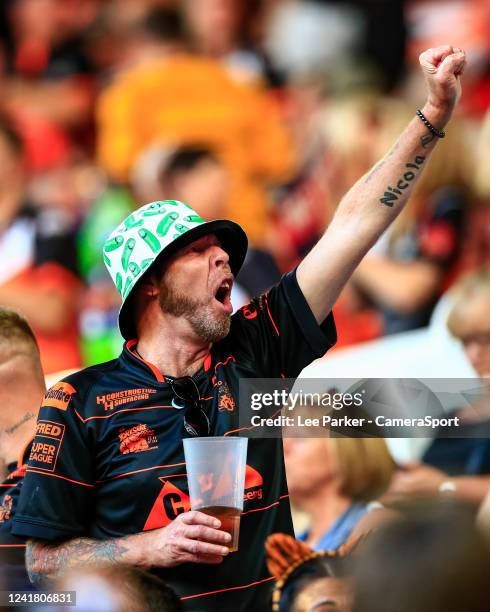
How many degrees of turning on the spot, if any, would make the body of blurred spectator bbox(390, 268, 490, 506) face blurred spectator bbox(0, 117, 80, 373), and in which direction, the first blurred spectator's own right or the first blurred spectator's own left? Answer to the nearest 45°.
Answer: approximately 90° to the first blurred spectator's own right

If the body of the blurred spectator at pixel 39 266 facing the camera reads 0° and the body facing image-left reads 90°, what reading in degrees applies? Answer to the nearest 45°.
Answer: approximately 0°

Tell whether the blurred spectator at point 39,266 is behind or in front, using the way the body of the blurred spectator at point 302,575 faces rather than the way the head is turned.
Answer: behind

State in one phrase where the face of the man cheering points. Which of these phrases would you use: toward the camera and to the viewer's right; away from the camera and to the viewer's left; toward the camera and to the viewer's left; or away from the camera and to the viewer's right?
toward the camera and to the viewer's right

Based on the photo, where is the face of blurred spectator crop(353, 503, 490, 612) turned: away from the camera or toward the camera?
away from the camera
